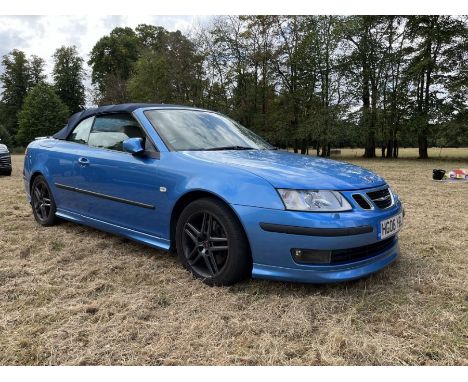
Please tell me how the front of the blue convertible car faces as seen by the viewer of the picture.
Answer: facing the viewer and to the right of the viewer
